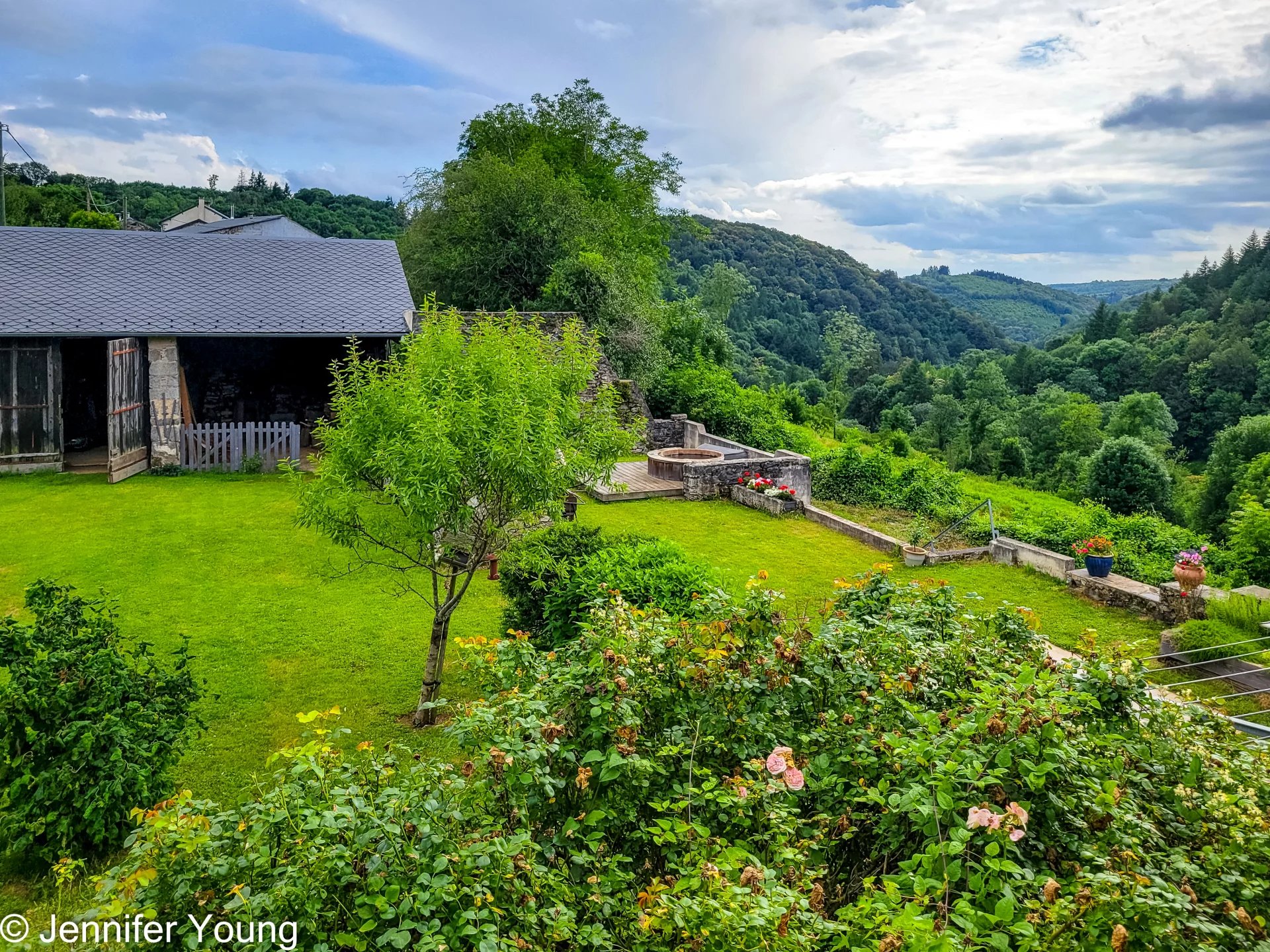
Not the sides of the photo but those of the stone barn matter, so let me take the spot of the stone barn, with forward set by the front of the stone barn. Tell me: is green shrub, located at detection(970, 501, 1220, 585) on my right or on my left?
on my left

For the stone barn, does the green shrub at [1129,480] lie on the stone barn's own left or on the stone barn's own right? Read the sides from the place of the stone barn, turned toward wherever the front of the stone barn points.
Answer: on the stone barn's own left

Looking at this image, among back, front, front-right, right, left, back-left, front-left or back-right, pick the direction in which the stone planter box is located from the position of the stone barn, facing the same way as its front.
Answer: front-left

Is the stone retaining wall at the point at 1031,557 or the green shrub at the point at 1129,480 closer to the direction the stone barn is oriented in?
the stone retaining wall

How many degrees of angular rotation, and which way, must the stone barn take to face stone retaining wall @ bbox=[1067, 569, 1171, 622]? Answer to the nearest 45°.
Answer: approximately 45° to its left

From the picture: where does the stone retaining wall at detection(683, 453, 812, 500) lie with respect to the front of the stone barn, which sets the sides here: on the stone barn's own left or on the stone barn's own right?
on the stone barn's own left

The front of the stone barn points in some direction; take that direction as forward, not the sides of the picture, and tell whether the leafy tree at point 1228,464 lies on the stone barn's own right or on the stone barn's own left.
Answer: on the stone barn's own left

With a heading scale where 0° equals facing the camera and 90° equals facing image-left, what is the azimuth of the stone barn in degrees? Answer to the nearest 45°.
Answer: approximately 0°

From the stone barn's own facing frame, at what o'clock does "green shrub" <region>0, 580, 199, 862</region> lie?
The green shrub is roughly at 12 o'clock from the stone barn.

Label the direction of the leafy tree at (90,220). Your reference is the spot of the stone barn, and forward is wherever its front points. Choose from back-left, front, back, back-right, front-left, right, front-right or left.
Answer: back

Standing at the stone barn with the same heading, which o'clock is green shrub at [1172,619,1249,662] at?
The green shrub is roughly at 11 o'clock from the stone barn.

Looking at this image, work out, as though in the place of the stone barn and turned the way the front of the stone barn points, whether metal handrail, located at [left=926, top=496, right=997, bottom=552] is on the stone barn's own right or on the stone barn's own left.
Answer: on the stone barn's own left
